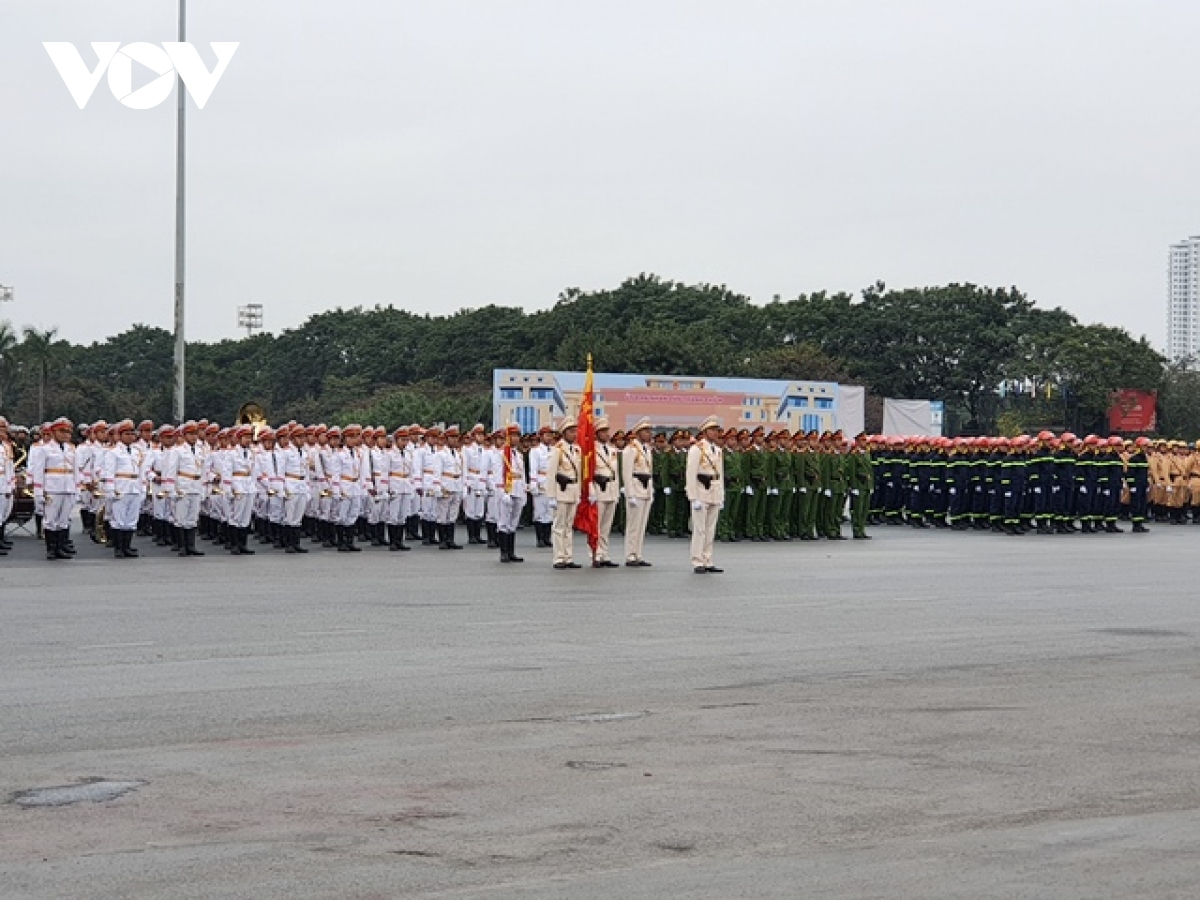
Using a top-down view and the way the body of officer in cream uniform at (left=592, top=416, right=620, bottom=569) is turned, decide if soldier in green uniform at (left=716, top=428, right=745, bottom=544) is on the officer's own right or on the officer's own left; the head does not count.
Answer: on the officer's own left

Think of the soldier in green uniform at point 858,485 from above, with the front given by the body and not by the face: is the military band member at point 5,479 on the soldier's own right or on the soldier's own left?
on the soldier's own right

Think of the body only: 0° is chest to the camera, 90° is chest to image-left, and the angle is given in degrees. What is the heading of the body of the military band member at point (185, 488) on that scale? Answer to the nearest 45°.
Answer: approximately 315°

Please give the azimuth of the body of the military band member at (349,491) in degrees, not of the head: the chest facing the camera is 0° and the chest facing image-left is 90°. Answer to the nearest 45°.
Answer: approximately 315°

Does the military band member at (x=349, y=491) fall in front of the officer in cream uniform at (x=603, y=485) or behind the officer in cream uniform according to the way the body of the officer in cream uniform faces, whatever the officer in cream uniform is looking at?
behind

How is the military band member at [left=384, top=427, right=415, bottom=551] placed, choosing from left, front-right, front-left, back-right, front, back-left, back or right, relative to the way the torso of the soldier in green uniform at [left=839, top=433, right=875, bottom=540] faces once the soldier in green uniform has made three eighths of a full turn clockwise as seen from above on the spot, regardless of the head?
front-left

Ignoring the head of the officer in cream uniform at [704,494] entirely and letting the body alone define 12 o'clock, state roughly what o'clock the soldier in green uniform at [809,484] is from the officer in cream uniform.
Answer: The soldier in green uniform is roughly at 8 o'clock from the officer in cream uniform.

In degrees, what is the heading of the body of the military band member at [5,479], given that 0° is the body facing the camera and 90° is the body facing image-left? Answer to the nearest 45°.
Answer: approximately 315°
